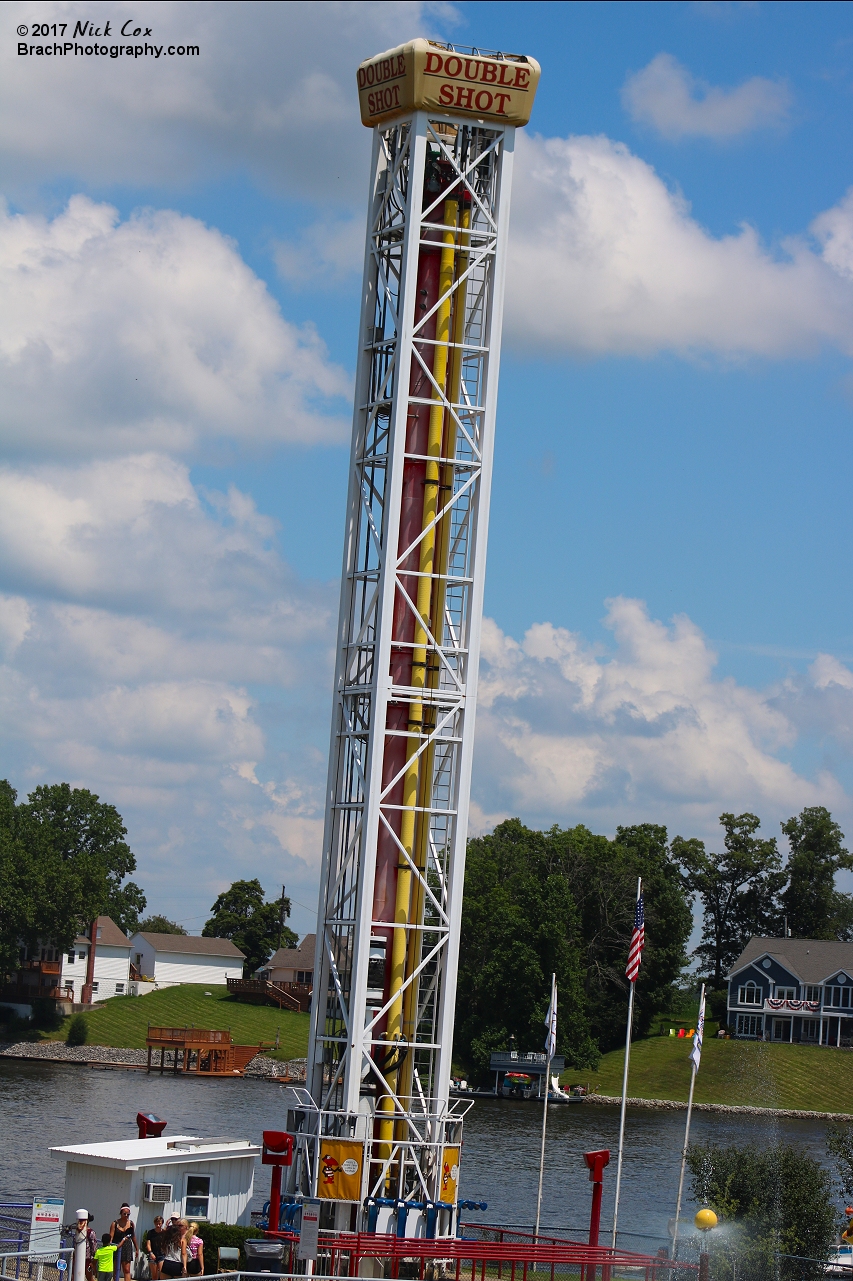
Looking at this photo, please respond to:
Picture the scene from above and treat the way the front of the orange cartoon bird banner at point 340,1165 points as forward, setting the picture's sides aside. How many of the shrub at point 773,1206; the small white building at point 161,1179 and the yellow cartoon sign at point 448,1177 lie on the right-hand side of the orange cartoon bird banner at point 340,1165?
1

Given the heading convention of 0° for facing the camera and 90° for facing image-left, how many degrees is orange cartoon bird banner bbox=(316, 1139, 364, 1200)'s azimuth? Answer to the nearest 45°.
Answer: approximately 0°

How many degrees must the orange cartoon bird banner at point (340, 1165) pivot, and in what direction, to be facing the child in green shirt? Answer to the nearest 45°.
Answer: approximately 45° to its right

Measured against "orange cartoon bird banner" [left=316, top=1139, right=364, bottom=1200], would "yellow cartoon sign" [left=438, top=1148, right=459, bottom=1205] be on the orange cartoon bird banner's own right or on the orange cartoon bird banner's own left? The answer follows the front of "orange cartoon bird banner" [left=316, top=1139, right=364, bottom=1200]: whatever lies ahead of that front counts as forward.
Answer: on the orange cartoon bird banner's own left

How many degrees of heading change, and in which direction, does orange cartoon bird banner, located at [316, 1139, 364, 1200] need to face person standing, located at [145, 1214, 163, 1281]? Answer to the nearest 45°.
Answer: approximately 45° to its right

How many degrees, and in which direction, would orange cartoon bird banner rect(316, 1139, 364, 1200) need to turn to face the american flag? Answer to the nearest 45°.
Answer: approximately 135° to its left

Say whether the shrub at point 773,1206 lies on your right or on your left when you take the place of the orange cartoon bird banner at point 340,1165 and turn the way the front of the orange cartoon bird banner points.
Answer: on your left

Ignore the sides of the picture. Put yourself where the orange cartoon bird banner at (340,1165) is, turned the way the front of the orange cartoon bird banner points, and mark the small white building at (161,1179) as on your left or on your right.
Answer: on your right

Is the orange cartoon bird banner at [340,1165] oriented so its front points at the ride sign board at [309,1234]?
yes

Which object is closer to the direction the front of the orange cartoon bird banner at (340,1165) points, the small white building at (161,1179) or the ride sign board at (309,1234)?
the ride sign board

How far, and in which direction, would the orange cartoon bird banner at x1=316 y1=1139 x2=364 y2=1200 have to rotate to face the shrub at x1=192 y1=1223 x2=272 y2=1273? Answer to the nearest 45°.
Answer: approximately 45° to its right
